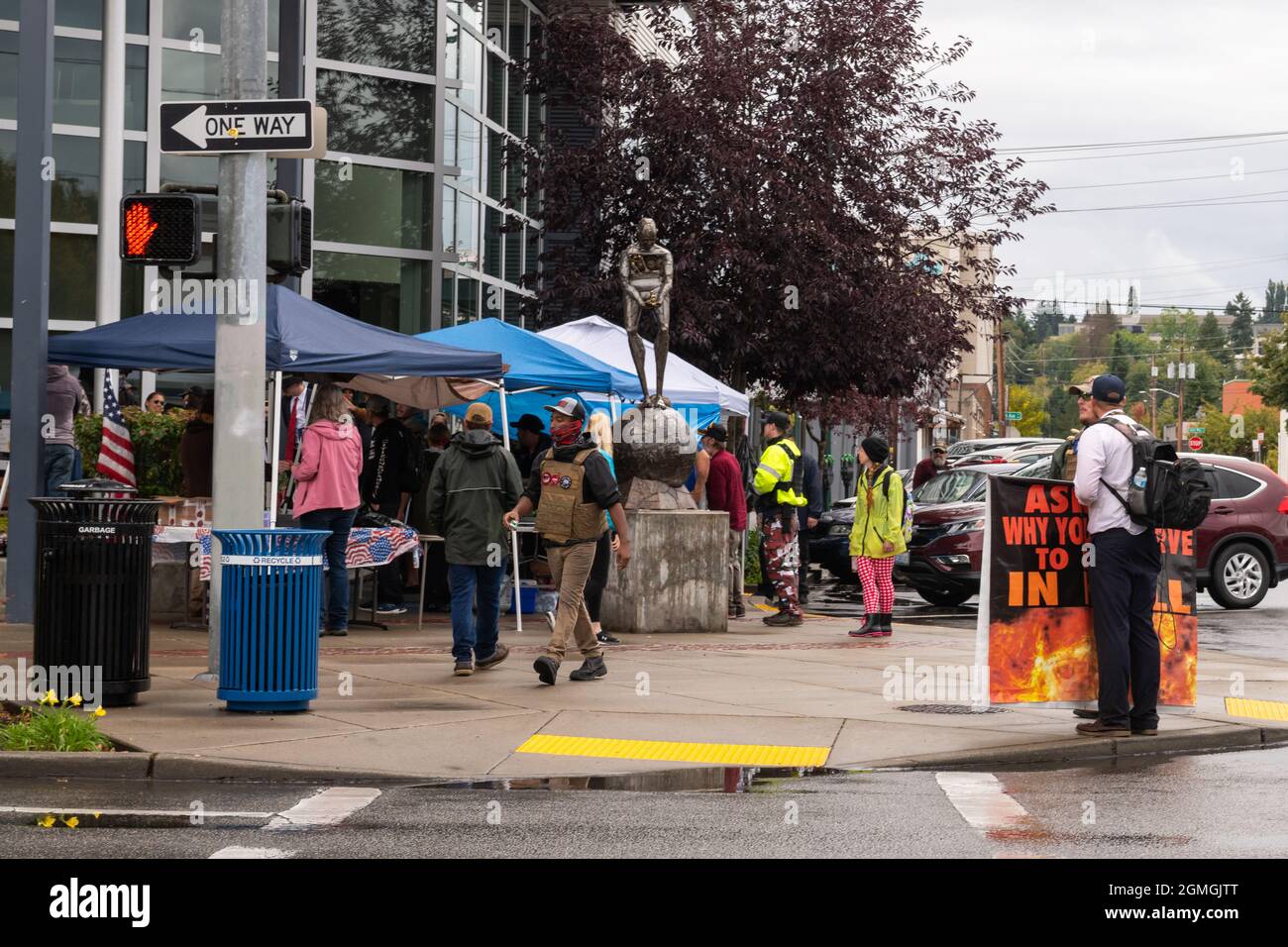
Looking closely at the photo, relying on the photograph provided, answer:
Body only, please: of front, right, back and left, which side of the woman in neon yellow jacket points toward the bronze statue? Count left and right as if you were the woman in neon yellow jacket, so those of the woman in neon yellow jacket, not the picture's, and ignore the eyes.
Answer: right

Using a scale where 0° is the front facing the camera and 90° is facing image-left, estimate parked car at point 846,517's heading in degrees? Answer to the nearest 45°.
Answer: approximately 45°

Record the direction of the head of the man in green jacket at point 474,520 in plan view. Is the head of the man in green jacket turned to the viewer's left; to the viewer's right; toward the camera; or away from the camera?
away from the camera

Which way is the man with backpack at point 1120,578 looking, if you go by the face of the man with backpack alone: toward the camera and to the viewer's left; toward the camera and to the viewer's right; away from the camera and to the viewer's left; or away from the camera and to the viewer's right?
away from the camera and to the viewer's left

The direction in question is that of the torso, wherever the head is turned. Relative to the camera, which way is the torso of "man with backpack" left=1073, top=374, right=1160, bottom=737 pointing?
to the viewer's left

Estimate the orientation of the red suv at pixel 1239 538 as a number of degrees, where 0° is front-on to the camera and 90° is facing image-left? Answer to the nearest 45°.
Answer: approximately 45°

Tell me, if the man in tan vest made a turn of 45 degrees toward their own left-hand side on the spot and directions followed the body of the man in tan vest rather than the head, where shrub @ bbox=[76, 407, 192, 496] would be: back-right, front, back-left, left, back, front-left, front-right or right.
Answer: back-right

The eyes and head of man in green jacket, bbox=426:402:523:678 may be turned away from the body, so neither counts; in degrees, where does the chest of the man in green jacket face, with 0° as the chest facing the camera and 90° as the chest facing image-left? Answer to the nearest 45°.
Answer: approximately 180°

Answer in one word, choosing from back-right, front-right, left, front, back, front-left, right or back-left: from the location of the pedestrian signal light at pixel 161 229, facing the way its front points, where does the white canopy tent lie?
back-left

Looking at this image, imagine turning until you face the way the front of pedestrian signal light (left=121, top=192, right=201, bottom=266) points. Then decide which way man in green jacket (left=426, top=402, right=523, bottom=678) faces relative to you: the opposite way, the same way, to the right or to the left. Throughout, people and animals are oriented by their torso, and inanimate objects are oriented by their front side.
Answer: the opposite way

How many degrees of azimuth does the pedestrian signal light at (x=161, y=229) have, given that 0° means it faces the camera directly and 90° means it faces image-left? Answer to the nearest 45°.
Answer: approximately 0°
